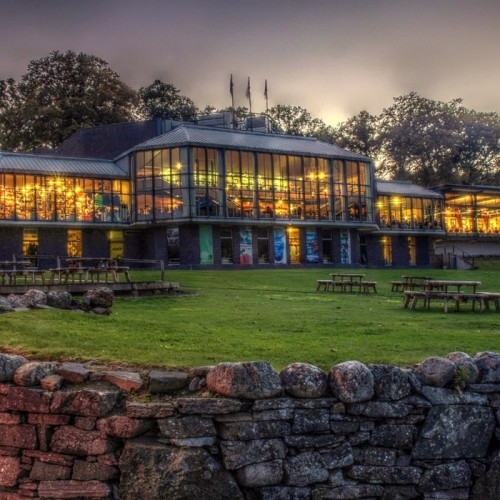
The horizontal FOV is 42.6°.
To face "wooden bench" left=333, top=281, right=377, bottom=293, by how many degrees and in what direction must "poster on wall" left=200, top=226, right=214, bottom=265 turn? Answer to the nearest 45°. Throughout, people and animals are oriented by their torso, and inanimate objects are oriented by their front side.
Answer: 0° — it already faces it

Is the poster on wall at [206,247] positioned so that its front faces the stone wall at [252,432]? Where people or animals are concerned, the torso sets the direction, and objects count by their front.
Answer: yes

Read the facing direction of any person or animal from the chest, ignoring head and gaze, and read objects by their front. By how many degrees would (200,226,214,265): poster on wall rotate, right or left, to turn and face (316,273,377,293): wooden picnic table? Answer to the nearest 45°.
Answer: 0° — it already faces it

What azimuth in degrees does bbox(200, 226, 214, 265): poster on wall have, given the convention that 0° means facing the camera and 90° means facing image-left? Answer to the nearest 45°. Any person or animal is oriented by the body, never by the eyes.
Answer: approximately 0°
